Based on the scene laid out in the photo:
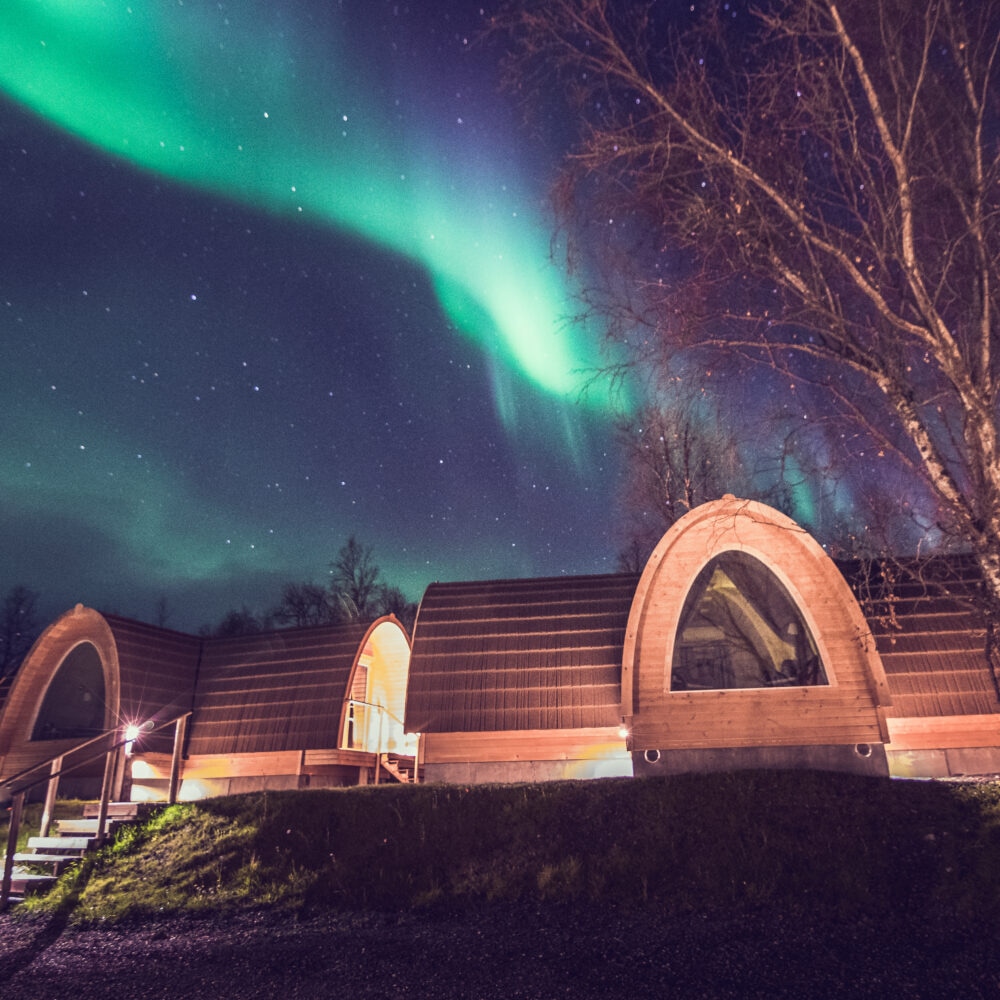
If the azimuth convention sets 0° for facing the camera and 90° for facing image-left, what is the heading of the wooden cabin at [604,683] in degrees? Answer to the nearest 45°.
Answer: approximately 0°

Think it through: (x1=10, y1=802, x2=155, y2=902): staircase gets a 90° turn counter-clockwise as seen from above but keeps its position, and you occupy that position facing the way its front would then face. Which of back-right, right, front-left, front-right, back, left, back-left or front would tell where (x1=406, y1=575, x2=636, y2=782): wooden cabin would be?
front-left

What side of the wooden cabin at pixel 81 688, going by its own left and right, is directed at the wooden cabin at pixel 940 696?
left

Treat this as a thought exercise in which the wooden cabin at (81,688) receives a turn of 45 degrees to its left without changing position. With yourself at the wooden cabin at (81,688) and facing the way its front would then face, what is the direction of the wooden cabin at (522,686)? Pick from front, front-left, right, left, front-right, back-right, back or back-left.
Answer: front-left

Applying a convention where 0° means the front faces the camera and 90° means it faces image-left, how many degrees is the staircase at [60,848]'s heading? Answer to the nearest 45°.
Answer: approximately 45°

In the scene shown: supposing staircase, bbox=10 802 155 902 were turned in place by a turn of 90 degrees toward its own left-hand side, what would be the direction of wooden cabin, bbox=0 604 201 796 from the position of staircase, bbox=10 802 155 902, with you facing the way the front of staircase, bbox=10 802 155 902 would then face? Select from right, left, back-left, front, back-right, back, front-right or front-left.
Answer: back-left
